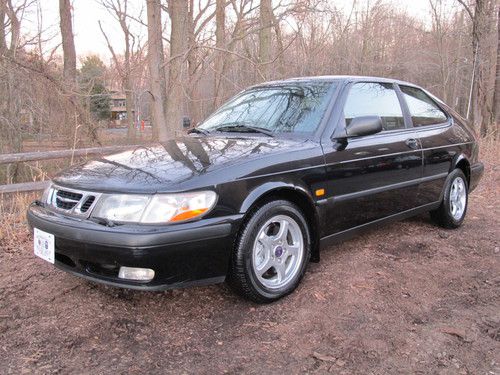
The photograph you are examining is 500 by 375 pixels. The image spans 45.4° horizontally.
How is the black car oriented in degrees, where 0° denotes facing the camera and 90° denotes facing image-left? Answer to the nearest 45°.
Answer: approximately 45°
